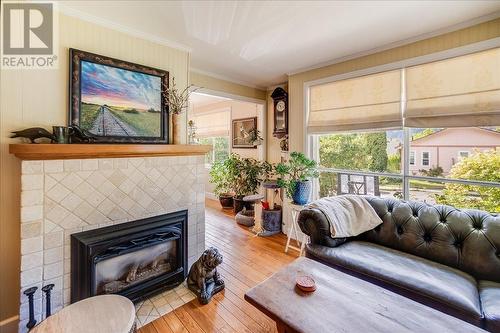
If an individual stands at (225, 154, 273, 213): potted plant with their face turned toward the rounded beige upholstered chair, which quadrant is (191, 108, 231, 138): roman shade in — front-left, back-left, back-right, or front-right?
back-right

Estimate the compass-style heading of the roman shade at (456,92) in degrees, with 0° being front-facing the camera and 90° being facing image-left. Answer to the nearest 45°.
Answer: approximately 45°

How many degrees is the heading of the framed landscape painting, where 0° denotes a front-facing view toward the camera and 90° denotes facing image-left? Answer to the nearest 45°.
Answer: approximately 315°

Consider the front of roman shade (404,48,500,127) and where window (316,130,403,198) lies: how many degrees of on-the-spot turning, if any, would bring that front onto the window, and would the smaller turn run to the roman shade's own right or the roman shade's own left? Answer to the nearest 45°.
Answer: approximately 45° to the roman shade's own right
